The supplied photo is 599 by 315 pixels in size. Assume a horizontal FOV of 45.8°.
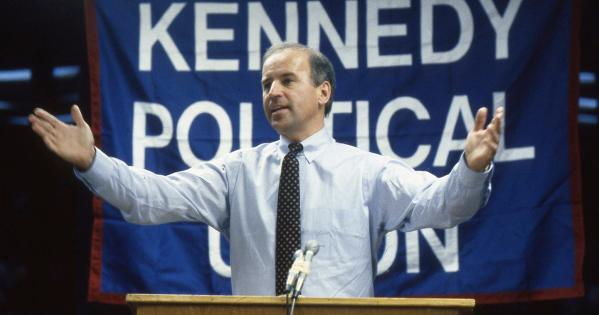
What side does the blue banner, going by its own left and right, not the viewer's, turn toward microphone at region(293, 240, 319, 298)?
front

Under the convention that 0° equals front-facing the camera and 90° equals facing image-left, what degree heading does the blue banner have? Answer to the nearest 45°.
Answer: approximately 0°

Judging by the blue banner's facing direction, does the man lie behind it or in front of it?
in front
